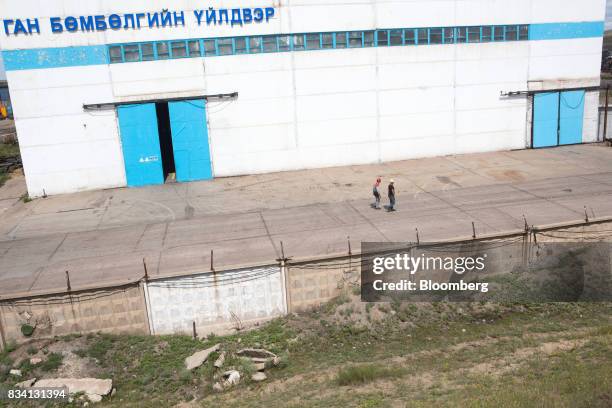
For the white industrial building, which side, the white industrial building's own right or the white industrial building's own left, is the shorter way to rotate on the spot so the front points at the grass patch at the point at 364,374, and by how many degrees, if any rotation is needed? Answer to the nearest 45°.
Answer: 0° — it already faces it

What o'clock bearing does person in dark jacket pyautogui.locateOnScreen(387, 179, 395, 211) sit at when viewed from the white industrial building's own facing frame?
The person in dark jacket is roughly at 11 o'clock from the white industrial building.

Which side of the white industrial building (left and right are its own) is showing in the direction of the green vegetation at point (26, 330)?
front

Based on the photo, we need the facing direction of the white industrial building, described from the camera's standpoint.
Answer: facing the viewer
